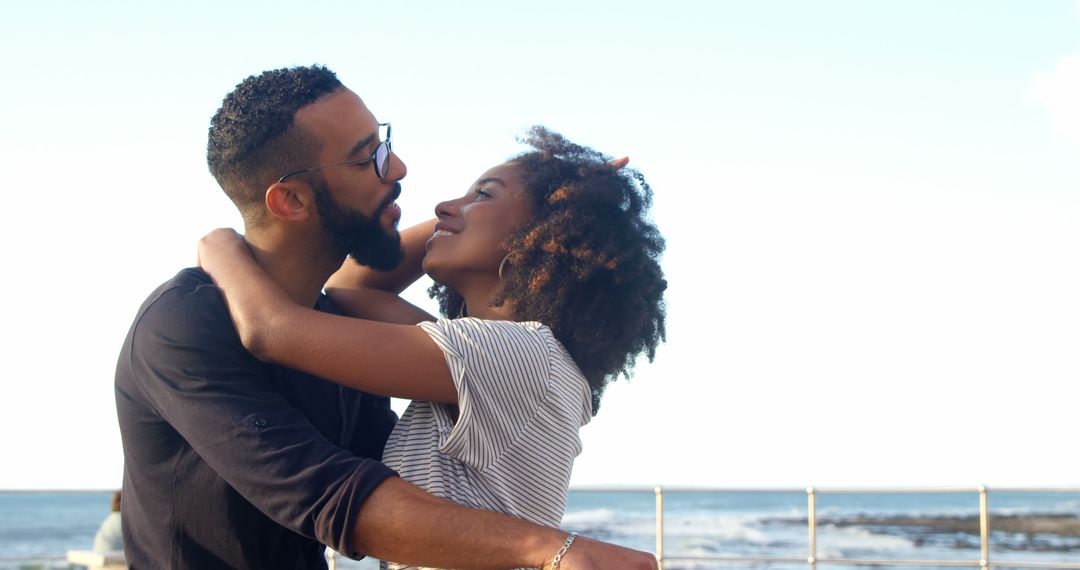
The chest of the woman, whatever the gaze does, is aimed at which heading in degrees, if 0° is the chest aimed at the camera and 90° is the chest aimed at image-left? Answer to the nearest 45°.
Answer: approximately 90°

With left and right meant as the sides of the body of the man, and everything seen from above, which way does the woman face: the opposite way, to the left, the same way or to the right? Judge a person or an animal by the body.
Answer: the opposite way

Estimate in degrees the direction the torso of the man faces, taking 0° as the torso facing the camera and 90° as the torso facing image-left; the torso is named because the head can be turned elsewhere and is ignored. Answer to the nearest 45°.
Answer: approximately 270°

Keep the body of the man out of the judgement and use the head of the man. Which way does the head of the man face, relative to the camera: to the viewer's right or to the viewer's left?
to the viewer's right

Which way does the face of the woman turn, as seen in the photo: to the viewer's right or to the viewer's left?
to the viewer's left
